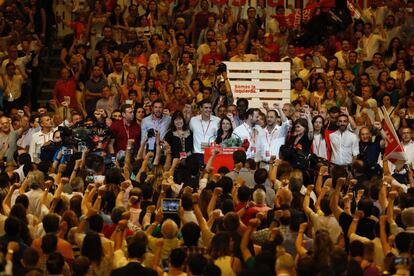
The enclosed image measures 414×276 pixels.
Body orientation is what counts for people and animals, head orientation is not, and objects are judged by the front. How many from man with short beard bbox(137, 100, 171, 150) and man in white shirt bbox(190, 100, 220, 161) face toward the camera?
2

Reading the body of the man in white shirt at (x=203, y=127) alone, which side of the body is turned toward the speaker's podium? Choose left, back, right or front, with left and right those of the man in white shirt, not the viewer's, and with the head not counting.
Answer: front

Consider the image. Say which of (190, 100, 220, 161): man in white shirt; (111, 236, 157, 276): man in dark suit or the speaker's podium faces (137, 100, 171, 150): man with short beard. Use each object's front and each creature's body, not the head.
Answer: the man in dark suit

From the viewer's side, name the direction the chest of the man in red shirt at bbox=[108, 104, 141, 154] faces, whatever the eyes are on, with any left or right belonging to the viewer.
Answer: facing the viewer and to the right of the viewer

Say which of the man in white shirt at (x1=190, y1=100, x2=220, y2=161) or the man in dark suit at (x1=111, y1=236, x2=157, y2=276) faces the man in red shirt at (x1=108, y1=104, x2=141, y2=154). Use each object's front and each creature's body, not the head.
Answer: the man in dark suit

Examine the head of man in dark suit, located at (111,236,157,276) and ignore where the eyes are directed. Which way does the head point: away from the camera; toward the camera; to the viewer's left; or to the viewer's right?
away from the camera

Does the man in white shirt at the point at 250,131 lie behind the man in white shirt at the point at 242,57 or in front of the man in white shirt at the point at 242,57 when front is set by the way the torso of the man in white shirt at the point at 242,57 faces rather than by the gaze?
in front

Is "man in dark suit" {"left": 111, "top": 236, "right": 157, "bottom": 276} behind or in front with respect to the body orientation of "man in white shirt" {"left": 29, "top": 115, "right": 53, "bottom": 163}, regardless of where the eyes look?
in front

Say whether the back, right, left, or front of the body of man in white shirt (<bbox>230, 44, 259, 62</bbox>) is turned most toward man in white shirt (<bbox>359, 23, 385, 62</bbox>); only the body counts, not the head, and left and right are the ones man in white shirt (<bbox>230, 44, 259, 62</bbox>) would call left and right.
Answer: left

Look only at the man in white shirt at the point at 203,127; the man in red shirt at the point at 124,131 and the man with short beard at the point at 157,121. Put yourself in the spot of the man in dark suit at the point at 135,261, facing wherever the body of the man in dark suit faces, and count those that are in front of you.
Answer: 3

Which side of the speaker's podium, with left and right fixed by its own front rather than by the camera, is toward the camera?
front

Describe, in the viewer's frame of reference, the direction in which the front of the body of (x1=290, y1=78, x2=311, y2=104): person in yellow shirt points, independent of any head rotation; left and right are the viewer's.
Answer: facing the viewer

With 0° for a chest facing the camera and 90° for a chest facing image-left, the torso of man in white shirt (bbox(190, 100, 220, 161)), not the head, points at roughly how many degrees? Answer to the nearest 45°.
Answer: approximately 0°
